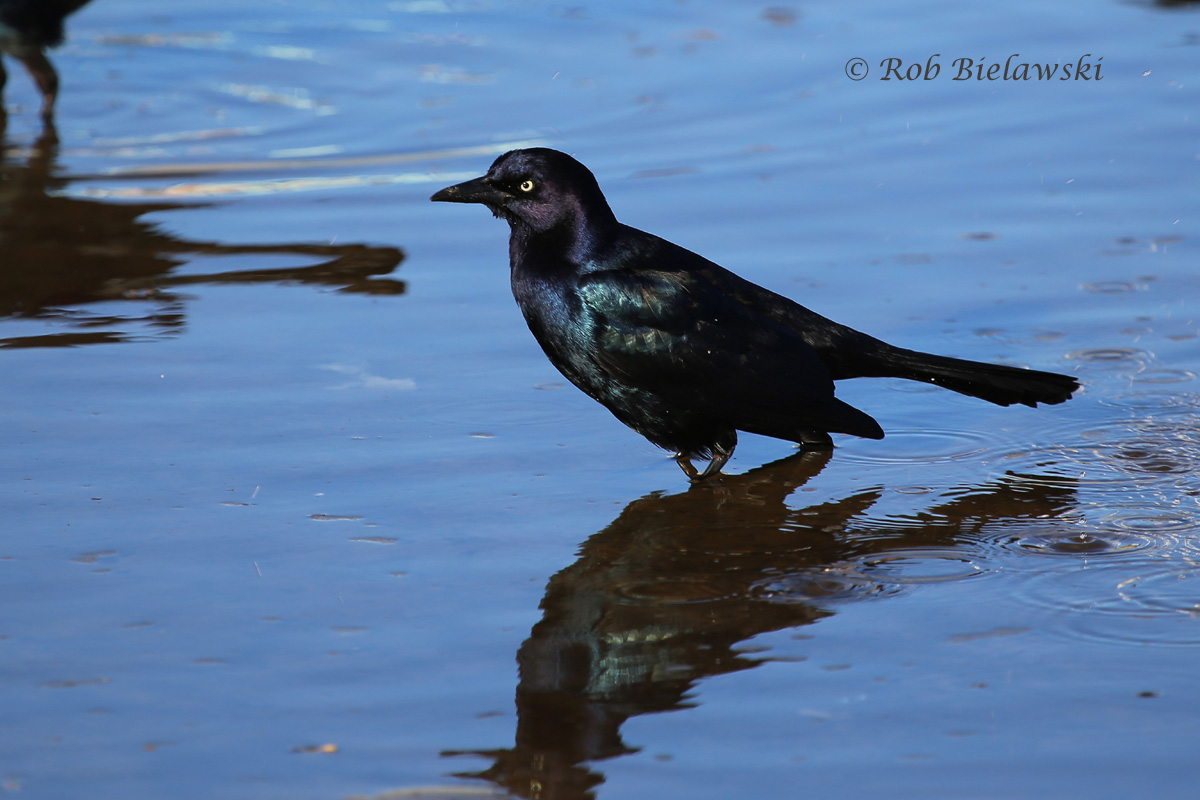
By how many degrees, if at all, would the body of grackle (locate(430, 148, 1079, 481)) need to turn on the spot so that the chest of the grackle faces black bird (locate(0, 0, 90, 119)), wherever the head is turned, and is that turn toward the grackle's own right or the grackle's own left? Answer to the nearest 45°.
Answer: approximately 45° to the grackle's own right

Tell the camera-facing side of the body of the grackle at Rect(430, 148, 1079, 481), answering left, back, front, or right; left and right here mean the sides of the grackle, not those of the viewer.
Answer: left
